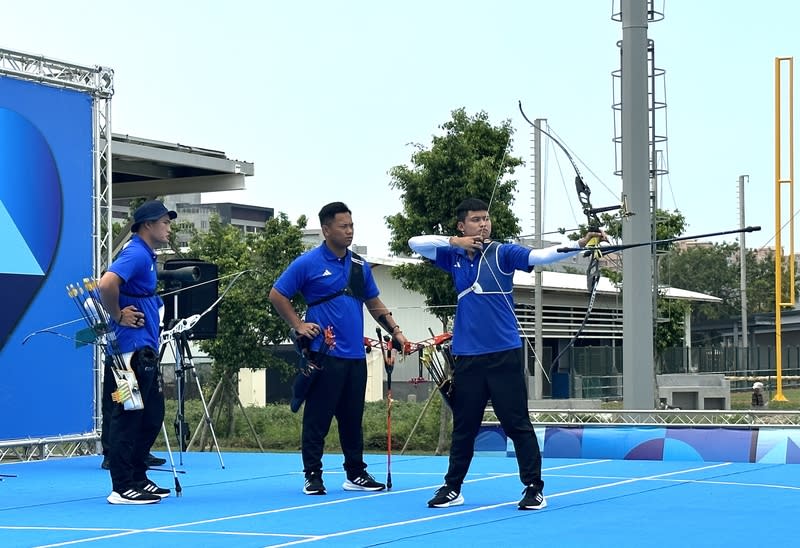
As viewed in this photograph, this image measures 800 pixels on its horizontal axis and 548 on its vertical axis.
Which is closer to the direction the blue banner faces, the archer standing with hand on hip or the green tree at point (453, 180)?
the archer standing with hand on hip

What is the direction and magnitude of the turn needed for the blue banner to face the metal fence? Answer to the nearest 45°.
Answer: approximately 90° to its left

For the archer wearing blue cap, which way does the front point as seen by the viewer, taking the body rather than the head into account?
to the viewer's right

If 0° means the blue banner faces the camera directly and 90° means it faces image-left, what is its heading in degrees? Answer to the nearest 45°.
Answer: approximately 315°

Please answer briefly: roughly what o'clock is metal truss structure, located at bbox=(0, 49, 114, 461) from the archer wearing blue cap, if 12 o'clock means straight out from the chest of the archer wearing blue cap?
The metal truss structure is roughly at 9 o'clock from the archer wearing blue cap.

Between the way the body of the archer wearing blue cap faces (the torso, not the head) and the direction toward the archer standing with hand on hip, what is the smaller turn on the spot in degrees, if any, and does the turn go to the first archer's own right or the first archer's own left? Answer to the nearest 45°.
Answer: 0° — they already face them

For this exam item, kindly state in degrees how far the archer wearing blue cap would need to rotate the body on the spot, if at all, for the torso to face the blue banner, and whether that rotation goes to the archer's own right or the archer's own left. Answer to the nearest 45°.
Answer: approximately 90° to the archer's own left

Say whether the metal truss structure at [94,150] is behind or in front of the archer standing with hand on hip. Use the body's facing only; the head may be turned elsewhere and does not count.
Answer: behind

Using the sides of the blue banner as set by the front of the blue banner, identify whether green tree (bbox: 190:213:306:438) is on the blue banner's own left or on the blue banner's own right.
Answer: on the blue banner's own left

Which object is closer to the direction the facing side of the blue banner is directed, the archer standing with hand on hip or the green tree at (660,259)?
the archer standing with hand on hip
